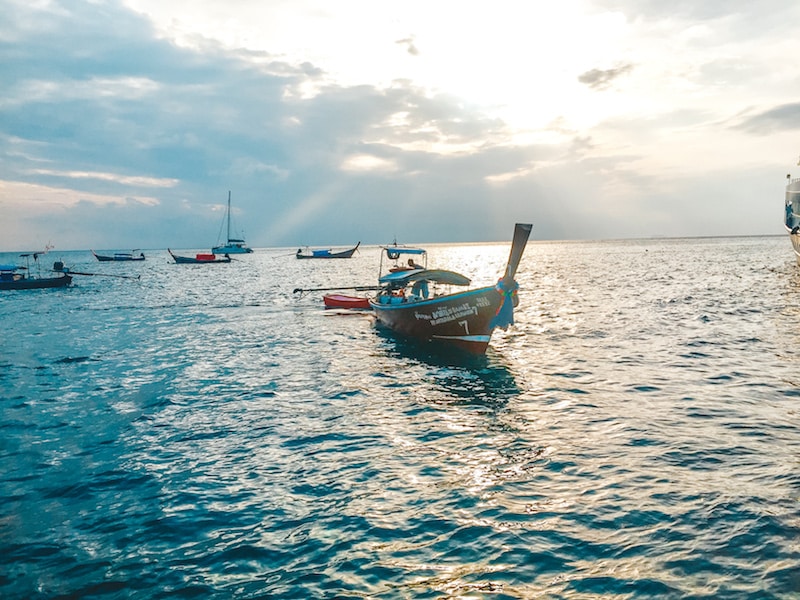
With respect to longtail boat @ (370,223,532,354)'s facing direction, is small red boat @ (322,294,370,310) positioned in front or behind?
behind

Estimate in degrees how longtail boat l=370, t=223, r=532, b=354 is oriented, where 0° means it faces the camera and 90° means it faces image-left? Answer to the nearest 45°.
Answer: approximately 315°
